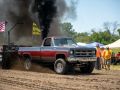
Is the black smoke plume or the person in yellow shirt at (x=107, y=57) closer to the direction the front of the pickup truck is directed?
the person in yellow shirt

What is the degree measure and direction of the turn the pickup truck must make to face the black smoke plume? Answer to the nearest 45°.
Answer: approximately 135° to its left

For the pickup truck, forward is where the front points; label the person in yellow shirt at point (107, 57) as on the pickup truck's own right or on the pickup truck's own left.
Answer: on the pickup truck's own left

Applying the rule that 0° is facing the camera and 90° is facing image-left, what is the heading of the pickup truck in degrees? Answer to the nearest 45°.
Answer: approximately 315°
